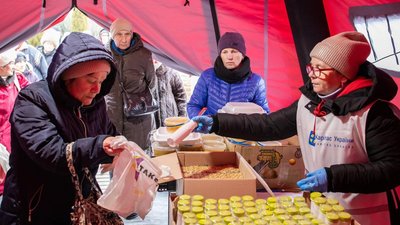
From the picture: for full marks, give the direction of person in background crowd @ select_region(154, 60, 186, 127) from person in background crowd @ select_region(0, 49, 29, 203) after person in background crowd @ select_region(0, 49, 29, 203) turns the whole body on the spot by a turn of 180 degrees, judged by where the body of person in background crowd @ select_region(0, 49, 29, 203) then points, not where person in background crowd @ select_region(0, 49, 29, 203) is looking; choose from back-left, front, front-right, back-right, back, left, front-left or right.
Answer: back-right

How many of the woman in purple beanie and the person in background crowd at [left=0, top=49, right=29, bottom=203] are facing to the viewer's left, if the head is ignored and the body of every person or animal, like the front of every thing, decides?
0

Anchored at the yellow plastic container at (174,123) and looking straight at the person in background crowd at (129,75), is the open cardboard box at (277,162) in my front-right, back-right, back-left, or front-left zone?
back-right

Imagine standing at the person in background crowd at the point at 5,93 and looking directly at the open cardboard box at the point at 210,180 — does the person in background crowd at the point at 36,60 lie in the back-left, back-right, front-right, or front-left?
back-left

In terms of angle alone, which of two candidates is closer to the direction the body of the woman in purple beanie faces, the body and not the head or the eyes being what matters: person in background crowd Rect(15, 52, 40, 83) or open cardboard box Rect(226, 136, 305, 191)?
the open cardboard box

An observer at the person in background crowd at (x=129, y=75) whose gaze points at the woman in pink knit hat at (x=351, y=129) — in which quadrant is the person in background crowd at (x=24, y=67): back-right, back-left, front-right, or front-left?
back-right

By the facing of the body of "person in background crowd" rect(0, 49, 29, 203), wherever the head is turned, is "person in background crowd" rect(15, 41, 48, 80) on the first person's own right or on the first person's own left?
on the first person's own left

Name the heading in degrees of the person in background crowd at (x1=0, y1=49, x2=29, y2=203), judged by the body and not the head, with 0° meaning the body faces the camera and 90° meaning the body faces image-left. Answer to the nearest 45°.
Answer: approximately 315°

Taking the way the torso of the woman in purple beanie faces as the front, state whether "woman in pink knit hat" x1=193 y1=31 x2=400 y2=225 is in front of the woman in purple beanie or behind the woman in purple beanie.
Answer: in front
